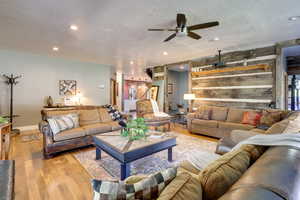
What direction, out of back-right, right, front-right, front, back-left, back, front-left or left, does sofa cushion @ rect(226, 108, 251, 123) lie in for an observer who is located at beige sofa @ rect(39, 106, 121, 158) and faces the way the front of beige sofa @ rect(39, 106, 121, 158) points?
front-left

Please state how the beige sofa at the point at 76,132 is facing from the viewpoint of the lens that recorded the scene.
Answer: facing the viewer and to the right of the viewer

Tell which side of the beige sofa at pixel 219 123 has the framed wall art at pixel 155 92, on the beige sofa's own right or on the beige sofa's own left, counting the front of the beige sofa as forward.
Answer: on the beige sofa's own right

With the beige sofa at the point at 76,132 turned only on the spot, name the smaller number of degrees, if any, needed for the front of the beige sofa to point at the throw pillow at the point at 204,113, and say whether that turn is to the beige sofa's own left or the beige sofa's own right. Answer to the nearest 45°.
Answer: approximately 45° to the beige sofa's own left

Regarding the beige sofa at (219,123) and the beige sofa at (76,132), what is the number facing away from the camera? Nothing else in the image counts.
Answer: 0

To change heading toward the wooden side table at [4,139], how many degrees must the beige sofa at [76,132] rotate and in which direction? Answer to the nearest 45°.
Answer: approximately 90° to its right

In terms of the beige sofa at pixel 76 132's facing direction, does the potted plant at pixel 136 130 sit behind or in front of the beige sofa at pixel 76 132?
in front

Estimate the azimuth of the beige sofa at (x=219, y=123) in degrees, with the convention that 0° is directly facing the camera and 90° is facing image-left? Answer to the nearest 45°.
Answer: approximately 45°

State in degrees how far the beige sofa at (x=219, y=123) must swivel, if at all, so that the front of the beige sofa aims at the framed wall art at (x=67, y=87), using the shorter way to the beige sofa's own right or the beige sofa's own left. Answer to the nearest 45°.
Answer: approximately 45° to the beige sofa's own right
